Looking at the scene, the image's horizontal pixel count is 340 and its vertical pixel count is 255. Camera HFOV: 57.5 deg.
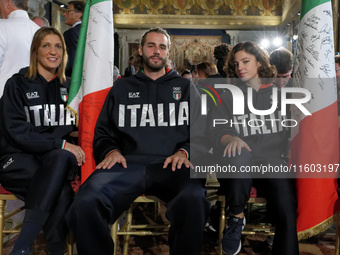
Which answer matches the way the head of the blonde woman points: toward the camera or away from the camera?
toward the camera

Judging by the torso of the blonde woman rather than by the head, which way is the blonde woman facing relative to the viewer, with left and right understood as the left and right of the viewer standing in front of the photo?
facing the viewer and to the right of the viewer

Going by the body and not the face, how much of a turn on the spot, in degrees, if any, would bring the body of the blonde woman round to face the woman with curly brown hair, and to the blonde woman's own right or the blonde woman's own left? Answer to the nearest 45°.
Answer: approximately 45° to the blonde woman's own left
